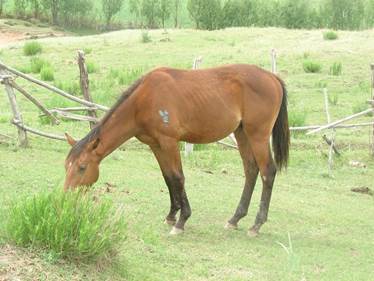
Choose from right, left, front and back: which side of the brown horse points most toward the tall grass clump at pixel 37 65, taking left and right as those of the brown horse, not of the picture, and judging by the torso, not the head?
right

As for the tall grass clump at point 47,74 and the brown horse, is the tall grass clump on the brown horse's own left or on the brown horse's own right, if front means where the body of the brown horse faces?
on the brown horse's own right

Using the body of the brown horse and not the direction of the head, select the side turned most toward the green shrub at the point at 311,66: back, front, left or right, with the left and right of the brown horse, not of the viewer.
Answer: right

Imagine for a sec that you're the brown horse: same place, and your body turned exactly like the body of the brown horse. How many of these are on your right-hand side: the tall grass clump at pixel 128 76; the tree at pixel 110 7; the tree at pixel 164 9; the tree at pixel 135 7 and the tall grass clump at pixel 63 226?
4

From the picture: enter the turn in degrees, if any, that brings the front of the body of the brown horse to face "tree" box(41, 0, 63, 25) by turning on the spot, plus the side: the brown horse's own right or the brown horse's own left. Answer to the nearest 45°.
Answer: approximately 90° to the brown horse's own right

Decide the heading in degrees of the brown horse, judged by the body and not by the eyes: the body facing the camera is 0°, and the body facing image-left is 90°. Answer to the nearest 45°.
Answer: approximately 90°

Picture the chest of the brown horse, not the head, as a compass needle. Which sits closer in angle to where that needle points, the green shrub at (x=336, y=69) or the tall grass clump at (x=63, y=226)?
the tall grass clump
